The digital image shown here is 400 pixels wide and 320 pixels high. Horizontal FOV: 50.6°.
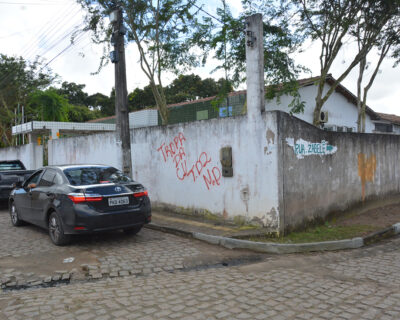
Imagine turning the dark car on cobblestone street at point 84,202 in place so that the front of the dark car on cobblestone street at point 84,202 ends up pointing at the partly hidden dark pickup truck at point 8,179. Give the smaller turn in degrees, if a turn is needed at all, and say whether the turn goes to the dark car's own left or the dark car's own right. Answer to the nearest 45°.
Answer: approximately 45° to the dark car's own right

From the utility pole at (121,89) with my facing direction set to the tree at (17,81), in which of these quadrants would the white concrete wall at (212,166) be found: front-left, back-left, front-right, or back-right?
back-right

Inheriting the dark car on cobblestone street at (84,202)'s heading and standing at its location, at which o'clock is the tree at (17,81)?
The tree is roughly at 1 o'clock from the dark car on cobblestone street.

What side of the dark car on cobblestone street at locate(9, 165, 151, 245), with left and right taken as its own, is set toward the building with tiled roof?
right

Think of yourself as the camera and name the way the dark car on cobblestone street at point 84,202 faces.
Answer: facing away from the viewer and to the left of the viewer
